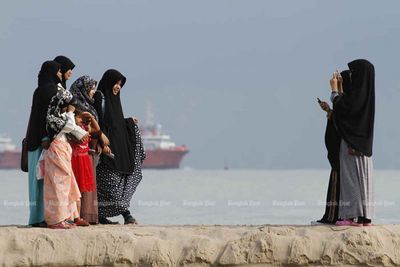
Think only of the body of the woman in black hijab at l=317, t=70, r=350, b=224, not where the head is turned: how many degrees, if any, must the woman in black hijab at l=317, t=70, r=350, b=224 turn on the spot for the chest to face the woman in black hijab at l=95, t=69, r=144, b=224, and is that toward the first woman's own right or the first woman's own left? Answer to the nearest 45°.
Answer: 0° — they already face them

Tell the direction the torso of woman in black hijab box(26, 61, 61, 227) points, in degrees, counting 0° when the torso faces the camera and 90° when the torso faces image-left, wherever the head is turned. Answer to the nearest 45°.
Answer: approximately 270°

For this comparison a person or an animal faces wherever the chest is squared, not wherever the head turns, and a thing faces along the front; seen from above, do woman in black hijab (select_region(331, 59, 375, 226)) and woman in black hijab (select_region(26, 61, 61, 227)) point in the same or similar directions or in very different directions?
very different directions

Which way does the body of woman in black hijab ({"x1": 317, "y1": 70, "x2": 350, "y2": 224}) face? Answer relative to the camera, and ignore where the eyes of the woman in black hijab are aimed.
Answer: to the viewer's left

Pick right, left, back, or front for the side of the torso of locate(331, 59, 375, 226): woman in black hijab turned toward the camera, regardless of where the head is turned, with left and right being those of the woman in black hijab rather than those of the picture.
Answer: left

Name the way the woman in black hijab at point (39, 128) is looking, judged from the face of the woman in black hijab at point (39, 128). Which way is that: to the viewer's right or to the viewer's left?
to the viewer's right

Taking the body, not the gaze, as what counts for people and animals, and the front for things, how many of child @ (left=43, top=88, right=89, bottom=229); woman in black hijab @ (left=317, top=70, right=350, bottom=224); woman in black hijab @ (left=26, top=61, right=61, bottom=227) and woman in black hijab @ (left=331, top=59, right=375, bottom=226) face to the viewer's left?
2
